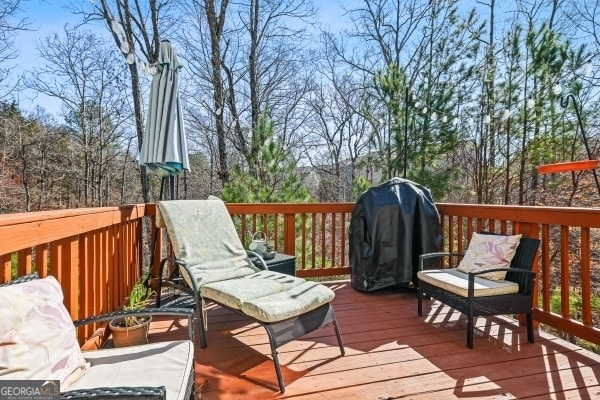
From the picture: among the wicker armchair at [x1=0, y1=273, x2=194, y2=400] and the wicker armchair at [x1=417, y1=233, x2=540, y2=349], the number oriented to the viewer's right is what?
1

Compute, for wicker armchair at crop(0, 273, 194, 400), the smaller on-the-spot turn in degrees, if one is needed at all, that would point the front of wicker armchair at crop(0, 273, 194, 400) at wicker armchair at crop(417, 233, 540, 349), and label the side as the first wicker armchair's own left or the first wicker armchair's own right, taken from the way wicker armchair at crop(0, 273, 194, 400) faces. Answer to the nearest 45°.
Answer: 0° — it already faces it

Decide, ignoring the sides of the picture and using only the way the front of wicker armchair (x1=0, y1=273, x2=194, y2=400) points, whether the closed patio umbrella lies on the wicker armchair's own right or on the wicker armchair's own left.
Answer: on the wicker armchair's own left

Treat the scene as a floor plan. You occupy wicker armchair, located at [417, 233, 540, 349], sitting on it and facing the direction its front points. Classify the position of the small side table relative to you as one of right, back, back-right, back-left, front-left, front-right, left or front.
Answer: front-right

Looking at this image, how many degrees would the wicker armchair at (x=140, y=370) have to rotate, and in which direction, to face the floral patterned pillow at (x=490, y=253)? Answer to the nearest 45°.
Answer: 0° — it already faces it

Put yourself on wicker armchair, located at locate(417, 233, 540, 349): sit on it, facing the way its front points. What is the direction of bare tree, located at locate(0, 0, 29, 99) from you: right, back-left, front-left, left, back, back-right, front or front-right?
front-right

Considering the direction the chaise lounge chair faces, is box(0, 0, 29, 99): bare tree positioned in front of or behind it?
behind

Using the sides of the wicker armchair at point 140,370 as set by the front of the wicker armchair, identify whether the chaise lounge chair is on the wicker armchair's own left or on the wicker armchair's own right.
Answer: on the wicker armchair's own left

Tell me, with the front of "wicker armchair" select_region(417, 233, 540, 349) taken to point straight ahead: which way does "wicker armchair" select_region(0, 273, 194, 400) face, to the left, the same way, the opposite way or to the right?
the opposite way

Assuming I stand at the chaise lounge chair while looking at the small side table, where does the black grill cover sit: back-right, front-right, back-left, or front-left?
front-right

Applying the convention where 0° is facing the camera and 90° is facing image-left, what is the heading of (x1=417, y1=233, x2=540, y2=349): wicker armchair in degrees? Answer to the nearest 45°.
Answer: approximately 45°

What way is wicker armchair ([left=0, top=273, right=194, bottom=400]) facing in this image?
to the viewer's right

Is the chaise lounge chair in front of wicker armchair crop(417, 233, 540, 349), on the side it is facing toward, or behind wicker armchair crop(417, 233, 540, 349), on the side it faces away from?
in front

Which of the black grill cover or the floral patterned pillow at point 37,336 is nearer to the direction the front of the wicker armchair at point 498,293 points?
the floral patterned pillow

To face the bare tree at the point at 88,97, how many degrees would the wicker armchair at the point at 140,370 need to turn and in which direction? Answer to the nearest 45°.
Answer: approximately 90° to its left

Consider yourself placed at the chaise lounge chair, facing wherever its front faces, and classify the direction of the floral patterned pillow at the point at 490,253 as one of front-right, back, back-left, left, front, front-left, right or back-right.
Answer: front-left
